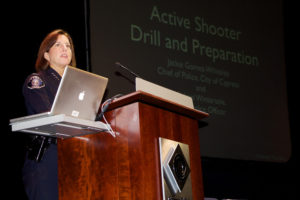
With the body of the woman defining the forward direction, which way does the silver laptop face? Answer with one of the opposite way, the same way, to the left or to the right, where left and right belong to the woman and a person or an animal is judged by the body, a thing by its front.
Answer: the opposite way

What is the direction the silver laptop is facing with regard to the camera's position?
facing away from the viewer and to the left of the viewer

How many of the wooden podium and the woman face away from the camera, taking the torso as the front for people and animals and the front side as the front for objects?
0
